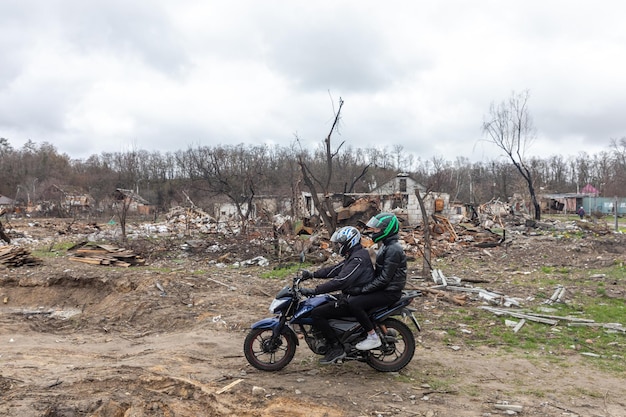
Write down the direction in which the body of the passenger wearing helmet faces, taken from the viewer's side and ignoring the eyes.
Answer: to the viewer's left

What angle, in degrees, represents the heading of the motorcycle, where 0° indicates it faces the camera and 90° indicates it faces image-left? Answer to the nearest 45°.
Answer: approximately 90°

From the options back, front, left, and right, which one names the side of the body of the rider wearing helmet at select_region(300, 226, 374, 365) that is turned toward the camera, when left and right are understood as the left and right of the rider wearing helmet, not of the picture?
left

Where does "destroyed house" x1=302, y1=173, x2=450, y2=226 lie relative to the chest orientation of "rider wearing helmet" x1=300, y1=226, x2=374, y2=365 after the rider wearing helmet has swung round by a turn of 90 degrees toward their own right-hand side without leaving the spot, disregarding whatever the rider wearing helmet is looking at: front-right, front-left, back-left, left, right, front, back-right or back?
front

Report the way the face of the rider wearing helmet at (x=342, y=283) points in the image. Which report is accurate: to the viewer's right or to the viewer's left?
to the viewer's left

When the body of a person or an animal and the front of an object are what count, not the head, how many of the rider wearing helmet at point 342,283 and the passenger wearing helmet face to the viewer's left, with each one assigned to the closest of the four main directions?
2

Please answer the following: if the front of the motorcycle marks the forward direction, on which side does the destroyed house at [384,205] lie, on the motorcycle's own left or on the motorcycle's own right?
on the motorcycle's own right

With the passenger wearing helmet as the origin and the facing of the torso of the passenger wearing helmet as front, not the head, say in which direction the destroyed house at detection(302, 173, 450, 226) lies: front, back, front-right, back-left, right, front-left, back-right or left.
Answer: right
